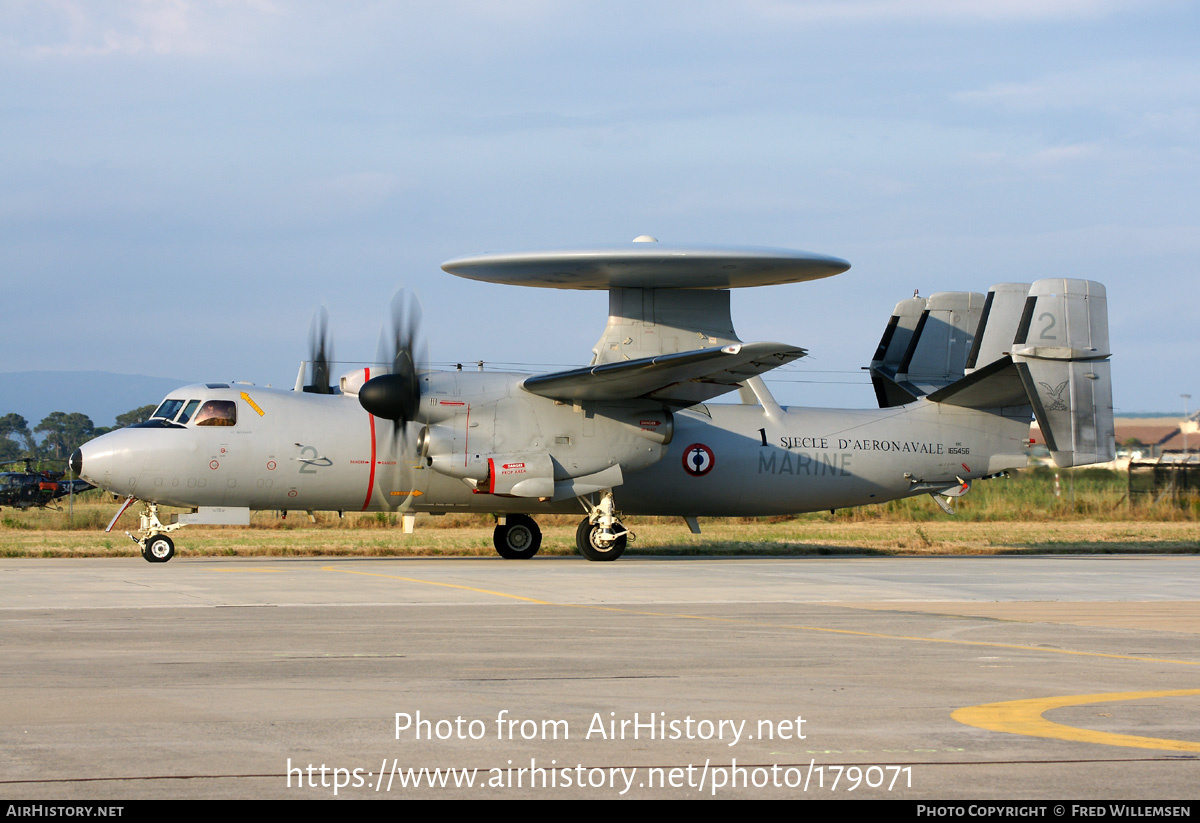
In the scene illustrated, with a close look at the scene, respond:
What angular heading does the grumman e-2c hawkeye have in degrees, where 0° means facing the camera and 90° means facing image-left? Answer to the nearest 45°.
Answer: approximately 90°
